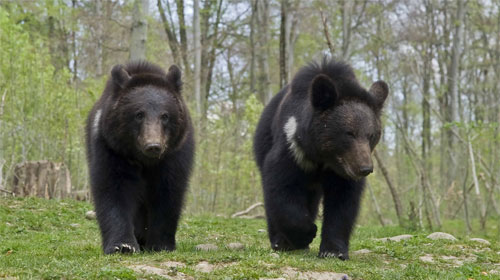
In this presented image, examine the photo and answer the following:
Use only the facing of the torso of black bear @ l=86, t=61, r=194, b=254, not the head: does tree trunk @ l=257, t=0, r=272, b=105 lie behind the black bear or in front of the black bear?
behind

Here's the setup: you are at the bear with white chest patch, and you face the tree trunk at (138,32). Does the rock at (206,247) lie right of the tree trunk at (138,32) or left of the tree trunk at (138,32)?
left

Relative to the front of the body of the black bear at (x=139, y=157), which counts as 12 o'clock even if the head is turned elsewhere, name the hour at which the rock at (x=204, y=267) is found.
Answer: The rock is roughly at 11 o'clock from the black bear.

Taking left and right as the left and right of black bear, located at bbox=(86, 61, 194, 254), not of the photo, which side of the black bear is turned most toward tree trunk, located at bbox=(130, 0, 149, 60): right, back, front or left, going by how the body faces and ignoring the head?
back

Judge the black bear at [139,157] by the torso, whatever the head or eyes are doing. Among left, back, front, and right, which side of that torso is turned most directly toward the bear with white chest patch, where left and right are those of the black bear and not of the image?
left

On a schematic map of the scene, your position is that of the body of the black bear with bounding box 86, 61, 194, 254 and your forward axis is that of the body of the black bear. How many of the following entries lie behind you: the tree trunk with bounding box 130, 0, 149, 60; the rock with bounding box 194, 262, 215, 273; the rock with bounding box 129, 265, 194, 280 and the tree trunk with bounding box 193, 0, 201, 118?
2

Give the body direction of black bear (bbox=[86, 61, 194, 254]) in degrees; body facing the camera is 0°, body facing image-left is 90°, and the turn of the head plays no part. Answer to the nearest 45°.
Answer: approximately 0°

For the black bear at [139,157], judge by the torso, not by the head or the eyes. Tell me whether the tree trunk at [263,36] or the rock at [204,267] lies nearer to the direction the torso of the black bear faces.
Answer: the rock

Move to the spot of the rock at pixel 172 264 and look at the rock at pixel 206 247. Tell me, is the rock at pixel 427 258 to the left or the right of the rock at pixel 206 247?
right

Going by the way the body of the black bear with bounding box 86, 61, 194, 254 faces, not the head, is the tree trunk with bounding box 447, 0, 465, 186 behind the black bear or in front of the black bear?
behind

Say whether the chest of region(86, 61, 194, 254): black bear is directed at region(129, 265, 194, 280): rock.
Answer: yes

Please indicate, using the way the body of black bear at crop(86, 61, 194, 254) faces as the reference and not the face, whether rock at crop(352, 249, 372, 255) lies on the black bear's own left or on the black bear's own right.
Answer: on the black bear's own left
